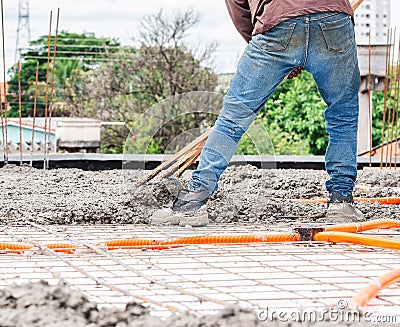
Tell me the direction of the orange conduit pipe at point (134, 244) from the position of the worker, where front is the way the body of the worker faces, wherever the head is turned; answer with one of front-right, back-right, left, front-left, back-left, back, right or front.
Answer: back-left

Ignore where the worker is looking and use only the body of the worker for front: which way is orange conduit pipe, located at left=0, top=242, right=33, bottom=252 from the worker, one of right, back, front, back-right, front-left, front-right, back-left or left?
back-left

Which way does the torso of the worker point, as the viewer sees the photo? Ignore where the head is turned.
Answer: away from the camera

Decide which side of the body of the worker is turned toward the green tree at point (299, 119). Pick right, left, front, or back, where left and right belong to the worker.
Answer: front

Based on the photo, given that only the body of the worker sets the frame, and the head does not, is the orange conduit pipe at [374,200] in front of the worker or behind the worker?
in front

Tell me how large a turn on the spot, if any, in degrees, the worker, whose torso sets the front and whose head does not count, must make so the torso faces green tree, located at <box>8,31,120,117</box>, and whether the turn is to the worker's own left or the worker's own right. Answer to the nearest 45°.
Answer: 0° — they already face it
